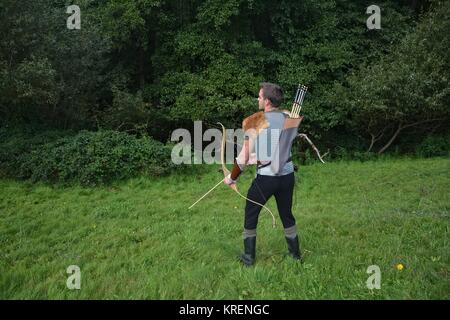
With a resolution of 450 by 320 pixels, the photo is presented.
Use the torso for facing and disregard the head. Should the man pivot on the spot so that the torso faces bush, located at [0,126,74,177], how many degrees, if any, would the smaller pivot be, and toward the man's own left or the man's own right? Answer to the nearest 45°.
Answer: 0° — they already face it

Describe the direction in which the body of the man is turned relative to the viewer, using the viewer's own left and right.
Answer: facing away from the viewer and to the left of the viewer

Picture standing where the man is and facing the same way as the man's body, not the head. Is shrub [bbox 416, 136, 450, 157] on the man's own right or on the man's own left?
on the man's own right

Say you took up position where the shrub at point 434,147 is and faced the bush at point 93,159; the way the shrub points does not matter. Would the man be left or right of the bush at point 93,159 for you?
left

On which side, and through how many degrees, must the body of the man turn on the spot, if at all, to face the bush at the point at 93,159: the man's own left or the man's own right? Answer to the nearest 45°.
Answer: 0° — they already face it
